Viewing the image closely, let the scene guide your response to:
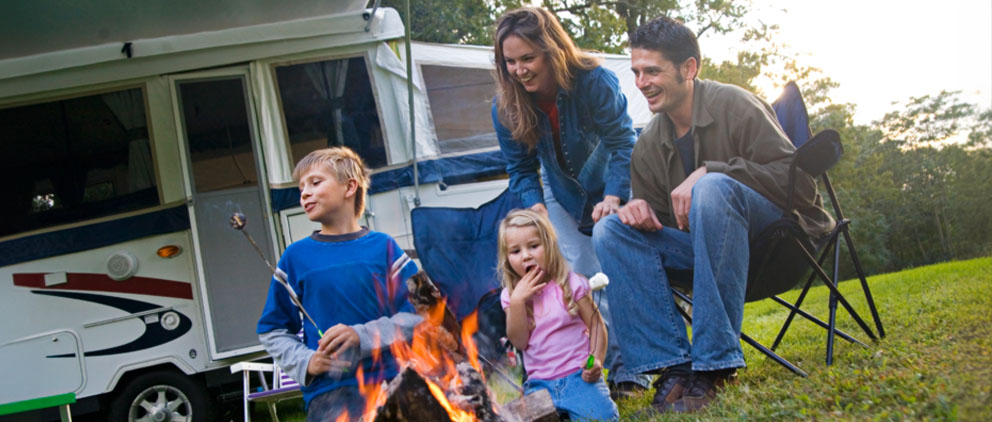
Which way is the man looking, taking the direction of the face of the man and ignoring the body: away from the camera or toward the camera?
toward the camera

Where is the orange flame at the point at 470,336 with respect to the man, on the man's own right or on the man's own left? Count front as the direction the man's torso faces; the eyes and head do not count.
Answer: on the man's own right

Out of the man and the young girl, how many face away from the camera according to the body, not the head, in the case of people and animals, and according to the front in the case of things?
0

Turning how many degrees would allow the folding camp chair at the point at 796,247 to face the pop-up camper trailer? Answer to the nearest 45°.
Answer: approximately 45° to its right

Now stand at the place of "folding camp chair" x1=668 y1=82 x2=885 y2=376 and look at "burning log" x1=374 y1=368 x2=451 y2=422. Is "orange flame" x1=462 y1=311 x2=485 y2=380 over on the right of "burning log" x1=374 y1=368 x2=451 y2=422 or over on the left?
right

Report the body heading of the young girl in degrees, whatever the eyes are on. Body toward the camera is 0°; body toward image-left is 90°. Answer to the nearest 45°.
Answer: approximately 0°

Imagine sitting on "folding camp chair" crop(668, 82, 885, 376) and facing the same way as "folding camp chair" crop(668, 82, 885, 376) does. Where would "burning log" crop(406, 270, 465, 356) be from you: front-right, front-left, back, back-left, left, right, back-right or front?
front-right

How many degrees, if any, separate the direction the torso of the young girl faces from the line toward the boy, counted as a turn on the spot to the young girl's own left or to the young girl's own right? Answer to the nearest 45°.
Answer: approximately 90° to the young girl's own right

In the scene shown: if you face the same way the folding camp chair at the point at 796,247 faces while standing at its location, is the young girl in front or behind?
in front

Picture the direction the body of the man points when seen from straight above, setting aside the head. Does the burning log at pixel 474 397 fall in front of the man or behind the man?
in front
